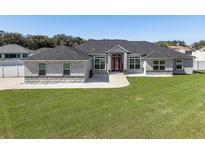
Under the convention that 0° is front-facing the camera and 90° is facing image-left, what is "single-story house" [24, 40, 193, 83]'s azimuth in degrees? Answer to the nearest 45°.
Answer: approximately 0°

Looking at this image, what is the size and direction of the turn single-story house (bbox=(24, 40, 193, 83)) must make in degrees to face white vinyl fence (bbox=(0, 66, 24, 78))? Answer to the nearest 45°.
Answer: approximately 90° to its right
